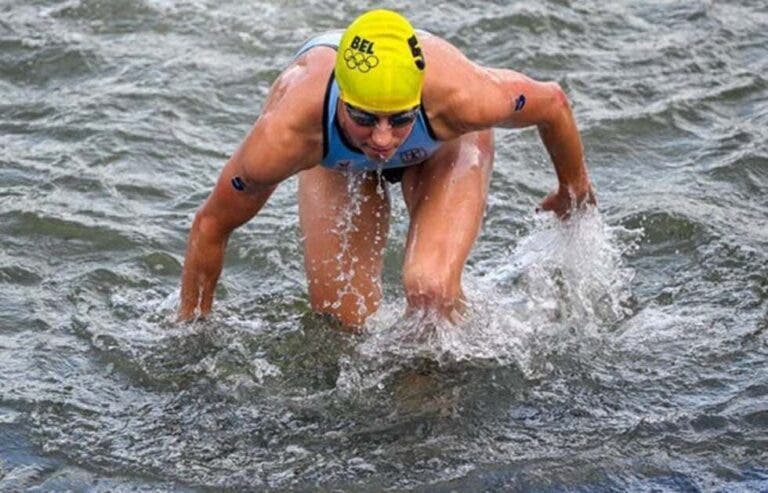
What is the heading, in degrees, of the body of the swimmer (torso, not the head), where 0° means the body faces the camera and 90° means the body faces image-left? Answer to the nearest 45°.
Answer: approximately 0°
